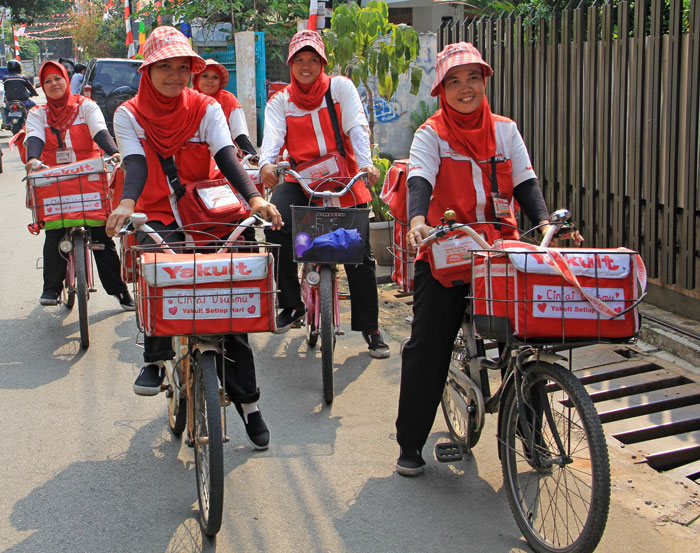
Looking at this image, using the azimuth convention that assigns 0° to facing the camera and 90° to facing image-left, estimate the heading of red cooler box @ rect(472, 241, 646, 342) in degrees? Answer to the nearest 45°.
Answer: approximately 315°

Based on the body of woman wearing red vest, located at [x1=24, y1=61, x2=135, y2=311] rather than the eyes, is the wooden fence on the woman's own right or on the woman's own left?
on the woman's own left

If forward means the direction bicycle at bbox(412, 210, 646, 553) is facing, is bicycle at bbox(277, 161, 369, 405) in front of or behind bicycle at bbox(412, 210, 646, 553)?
behind

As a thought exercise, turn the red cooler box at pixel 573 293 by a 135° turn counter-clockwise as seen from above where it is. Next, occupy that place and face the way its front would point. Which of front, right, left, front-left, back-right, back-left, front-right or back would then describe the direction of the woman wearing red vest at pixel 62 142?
front-left

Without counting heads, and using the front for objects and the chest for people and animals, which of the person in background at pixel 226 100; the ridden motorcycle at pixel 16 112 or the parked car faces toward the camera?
the person in background

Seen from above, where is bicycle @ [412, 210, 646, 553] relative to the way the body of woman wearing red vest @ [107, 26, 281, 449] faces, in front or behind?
in front
